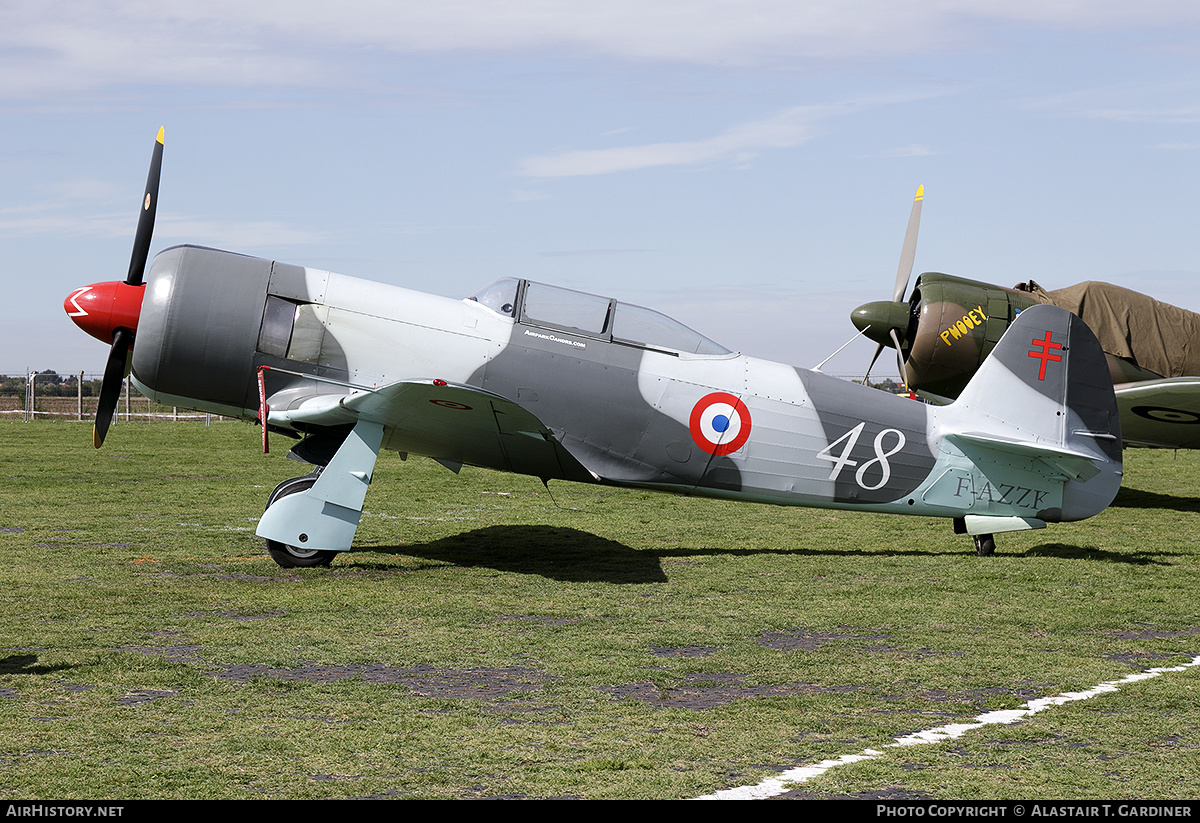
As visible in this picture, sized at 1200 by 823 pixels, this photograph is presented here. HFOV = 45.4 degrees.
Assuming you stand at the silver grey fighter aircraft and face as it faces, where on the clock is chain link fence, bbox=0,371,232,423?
The chain link fence is roughly at 2 o'clock from the silver grey fighter aircraft.

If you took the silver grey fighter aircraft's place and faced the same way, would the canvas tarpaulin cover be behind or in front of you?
behind

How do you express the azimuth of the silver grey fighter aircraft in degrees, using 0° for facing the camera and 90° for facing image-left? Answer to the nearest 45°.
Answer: approximately 90°
